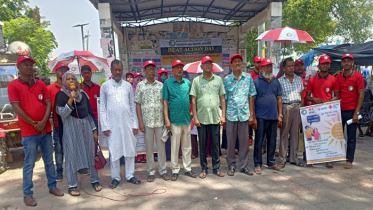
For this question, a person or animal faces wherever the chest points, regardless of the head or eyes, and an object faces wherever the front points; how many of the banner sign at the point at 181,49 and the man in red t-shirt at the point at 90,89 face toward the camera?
2

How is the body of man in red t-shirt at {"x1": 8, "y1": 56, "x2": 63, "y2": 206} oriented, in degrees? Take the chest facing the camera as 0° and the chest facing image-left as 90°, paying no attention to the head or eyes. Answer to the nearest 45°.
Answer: approximately 315°

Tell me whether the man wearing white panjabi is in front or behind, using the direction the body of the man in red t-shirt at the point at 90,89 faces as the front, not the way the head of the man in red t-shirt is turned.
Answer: in front

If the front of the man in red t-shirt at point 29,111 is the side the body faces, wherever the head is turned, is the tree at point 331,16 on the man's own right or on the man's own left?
on the man's own left

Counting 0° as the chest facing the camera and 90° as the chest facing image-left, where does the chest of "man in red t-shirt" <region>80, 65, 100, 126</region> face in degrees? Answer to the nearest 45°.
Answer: approximately 0°

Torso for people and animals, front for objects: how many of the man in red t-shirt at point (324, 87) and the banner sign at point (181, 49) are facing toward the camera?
2

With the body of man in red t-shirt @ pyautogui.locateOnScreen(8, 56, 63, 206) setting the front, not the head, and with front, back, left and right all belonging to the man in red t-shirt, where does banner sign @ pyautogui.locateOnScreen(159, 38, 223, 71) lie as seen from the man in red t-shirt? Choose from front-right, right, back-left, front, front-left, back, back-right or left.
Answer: left

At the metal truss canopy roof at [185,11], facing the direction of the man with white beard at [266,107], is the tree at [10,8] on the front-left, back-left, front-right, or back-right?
back-right
